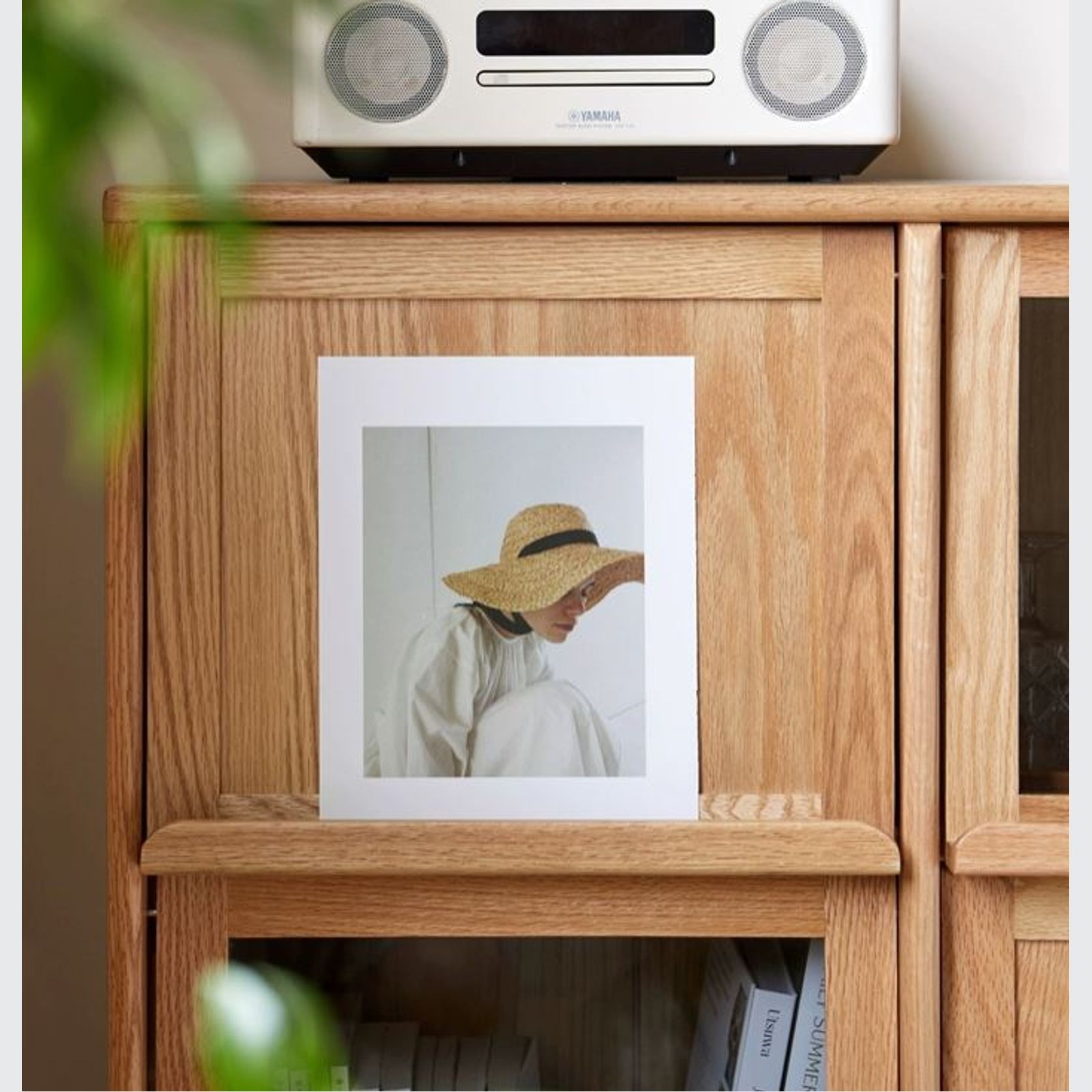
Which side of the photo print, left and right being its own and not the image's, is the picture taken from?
front

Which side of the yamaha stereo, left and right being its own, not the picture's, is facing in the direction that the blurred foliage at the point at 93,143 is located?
front

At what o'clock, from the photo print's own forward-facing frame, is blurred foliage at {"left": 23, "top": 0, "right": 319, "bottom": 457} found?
The blurred foliage is roughly at 12 o'clock from the photo print.

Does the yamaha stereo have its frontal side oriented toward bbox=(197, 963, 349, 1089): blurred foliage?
yes

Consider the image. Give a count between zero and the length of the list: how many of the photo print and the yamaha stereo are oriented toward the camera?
2

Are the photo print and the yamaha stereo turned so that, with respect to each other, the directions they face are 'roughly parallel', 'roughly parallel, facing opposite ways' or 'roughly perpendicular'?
roughly parallel
